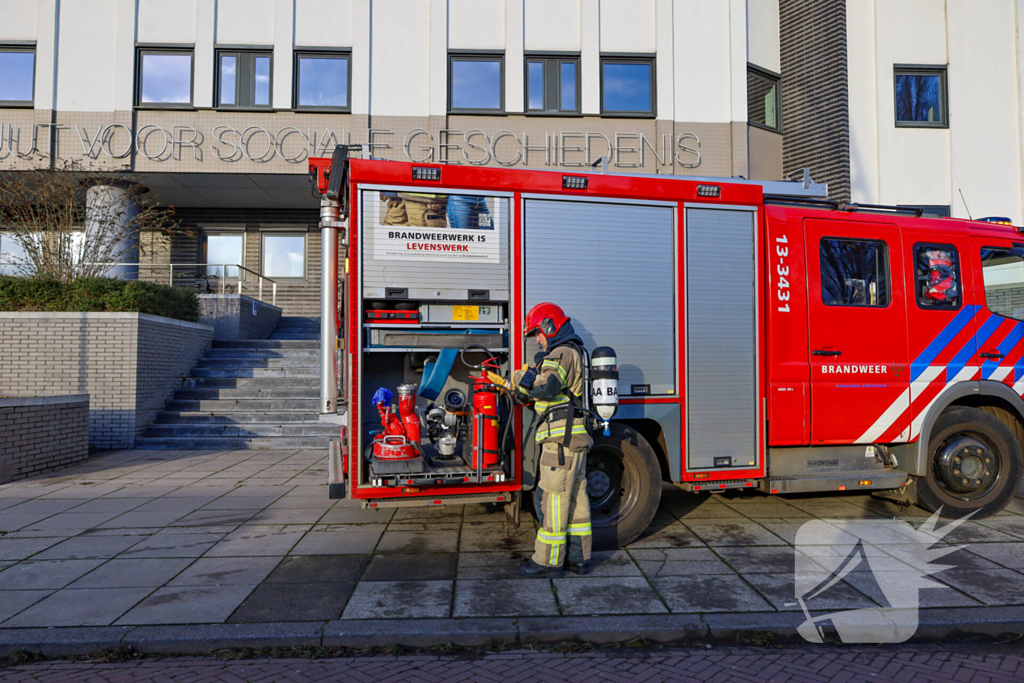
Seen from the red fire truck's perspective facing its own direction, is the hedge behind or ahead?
behind

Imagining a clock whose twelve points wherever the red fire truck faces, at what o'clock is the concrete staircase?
The concrete staircase is roughly at 7 o'clock from the red fire truck.

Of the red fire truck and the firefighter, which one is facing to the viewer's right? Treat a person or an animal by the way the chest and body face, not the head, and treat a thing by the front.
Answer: the red fire truck

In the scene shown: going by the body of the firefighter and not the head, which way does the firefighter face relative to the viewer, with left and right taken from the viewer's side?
facing to the left of the viewer

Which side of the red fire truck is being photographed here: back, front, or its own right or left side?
right

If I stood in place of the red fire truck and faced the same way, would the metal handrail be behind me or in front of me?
behind

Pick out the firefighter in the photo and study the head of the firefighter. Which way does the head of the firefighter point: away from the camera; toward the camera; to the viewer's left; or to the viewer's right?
to the viewer's left

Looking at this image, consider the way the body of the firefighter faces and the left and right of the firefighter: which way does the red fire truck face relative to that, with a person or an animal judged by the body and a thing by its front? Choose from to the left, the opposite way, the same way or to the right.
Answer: the opposite way

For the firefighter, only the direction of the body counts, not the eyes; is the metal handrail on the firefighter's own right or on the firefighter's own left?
on the firefighter's own right

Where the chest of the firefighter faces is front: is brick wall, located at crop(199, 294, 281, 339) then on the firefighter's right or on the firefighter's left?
on the firefighter's right

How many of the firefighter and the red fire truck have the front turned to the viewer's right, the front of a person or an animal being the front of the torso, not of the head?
1

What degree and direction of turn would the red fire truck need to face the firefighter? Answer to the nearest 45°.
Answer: approximately 135° to its right
